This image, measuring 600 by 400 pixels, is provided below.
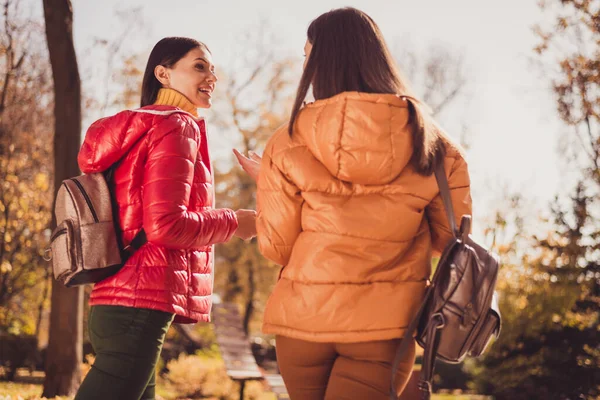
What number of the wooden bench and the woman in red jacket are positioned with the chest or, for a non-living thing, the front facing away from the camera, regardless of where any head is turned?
0

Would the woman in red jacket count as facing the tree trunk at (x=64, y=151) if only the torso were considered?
no

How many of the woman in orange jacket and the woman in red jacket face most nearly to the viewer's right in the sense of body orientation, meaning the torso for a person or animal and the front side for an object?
1

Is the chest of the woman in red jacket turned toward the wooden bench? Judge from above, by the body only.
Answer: no

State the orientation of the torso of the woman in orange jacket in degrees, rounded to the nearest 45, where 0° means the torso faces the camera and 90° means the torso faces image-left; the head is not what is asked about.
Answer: approximately 180°

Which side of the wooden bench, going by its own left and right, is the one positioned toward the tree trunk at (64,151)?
right

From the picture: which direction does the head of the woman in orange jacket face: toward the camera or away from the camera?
away from the camera

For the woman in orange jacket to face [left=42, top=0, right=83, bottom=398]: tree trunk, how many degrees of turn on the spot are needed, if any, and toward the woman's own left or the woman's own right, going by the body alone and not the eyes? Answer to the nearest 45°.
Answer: approximately 45° to the woman's own left

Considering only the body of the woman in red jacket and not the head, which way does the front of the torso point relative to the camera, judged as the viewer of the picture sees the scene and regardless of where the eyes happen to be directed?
to the viewer's right

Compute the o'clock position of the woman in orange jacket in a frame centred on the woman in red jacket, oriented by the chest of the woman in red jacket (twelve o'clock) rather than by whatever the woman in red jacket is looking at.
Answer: The woman in orange jacket is roughly at 1 o'clock from the woman in red jacket.

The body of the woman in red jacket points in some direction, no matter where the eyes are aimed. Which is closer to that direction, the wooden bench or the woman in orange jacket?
the woman in orange jacket

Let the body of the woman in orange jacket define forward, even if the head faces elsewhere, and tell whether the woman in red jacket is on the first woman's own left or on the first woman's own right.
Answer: on the first woman's own left

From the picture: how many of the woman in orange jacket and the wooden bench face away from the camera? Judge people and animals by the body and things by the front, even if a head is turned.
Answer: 1

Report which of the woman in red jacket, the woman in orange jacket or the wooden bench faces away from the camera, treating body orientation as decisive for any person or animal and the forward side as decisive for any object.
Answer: the woman in orange jacket

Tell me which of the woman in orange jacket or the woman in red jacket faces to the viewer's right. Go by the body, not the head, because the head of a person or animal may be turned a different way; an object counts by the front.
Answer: the woman in red jacket

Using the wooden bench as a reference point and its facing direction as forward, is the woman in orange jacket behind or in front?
in front

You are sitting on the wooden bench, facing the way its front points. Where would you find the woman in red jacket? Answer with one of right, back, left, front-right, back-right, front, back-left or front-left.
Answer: front-right
